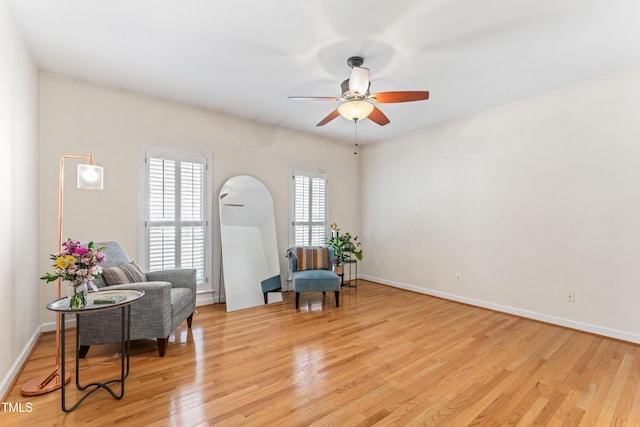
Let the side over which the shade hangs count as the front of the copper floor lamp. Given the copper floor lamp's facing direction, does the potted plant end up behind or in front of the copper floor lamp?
in front

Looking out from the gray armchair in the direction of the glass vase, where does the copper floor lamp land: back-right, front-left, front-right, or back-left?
front-right

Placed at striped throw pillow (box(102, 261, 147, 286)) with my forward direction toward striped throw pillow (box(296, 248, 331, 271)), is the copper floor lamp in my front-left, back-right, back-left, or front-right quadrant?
back-right

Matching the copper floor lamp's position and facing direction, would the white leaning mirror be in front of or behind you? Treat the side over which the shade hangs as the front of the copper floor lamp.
in front

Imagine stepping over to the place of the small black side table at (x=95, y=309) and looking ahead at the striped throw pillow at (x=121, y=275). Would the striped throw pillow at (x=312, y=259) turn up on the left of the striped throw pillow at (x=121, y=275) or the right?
right

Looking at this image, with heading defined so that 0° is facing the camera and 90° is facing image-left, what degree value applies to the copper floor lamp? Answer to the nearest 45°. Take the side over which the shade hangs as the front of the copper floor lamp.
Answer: approximately 270°

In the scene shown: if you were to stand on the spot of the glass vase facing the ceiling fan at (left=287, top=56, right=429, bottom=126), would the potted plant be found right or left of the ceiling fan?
left
